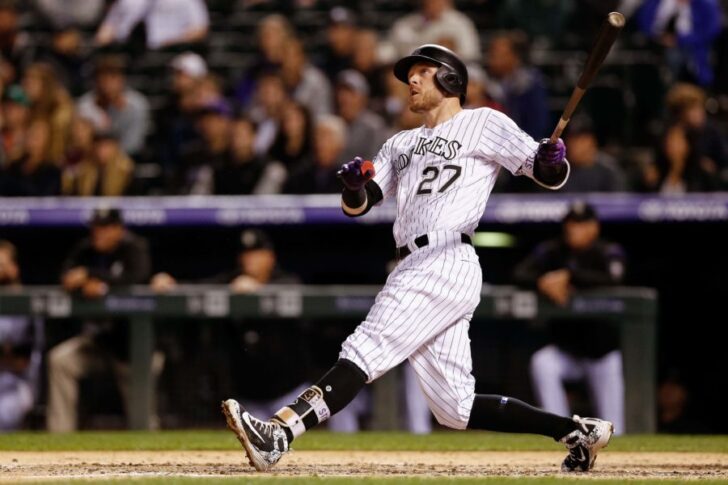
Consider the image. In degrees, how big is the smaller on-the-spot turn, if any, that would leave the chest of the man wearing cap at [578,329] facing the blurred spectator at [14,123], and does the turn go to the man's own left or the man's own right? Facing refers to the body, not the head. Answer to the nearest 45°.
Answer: approximately 135° to the man's own right

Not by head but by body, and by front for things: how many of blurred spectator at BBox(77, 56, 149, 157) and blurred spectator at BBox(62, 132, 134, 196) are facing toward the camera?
2

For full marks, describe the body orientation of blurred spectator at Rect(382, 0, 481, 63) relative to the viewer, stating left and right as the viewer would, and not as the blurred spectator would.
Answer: facing the viewer

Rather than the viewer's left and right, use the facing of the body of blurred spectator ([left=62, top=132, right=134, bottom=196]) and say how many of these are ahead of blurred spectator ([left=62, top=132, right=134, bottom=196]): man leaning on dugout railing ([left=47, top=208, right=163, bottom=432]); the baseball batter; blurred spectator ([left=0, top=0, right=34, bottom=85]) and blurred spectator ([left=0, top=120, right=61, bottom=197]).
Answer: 2

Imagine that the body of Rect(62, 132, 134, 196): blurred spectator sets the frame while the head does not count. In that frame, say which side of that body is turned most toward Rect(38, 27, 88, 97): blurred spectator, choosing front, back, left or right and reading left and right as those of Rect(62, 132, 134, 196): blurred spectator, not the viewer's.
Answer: back

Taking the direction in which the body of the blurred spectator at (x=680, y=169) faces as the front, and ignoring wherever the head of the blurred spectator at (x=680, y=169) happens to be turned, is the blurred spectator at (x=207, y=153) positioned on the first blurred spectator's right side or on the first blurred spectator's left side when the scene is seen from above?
on the first blurred spectator's right side

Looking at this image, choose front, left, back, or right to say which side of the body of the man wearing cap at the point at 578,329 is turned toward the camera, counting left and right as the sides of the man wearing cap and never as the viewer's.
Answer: front

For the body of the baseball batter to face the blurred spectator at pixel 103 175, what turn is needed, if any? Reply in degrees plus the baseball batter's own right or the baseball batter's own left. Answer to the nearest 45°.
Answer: approximately 90° to the baseball batter's own right

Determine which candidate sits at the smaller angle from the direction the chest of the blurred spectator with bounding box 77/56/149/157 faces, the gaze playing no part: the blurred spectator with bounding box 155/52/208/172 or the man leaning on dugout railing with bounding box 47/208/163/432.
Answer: the man leaning on dugout railing

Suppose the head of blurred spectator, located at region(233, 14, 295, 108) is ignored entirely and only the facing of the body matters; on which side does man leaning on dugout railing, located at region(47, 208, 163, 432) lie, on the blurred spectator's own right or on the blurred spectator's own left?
on the blurred spectator's own right

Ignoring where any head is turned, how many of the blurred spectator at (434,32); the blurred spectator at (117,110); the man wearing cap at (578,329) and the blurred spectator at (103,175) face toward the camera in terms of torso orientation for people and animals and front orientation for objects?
4
